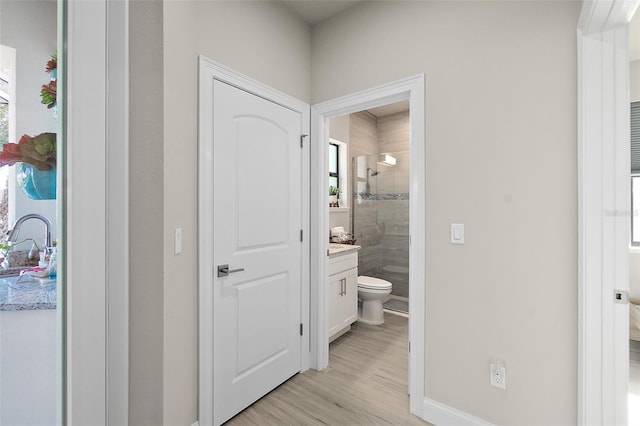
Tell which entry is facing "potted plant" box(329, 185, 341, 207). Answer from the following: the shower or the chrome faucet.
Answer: the shower

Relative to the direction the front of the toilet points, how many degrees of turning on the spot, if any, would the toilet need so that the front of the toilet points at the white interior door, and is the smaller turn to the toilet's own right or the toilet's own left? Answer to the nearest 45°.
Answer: approximately 90° to the toilet's own right

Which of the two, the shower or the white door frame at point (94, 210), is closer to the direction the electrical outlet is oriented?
the white door frame

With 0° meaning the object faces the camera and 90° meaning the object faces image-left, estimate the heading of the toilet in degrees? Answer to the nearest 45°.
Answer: approximately 315°

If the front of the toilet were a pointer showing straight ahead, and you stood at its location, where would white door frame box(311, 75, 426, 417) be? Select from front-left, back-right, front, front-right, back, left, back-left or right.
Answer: front-right

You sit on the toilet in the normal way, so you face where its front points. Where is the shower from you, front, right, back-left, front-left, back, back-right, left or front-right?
back-left

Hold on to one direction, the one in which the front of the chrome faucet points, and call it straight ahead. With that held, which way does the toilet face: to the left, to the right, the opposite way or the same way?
to the left

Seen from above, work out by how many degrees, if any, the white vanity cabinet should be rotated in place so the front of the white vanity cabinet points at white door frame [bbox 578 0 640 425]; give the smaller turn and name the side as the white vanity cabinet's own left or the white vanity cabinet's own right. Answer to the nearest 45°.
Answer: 0° — it already faces it
